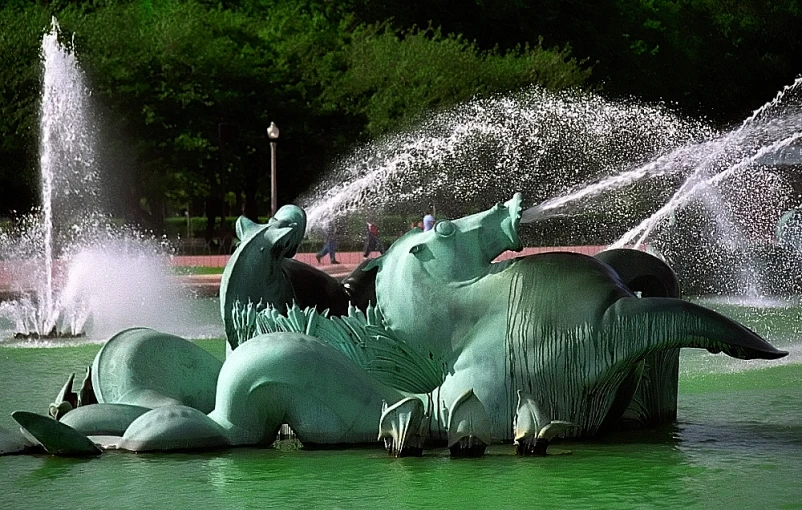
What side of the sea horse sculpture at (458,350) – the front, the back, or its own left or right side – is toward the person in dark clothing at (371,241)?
left

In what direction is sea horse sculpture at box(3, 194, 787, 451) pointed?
to the viewer's right
